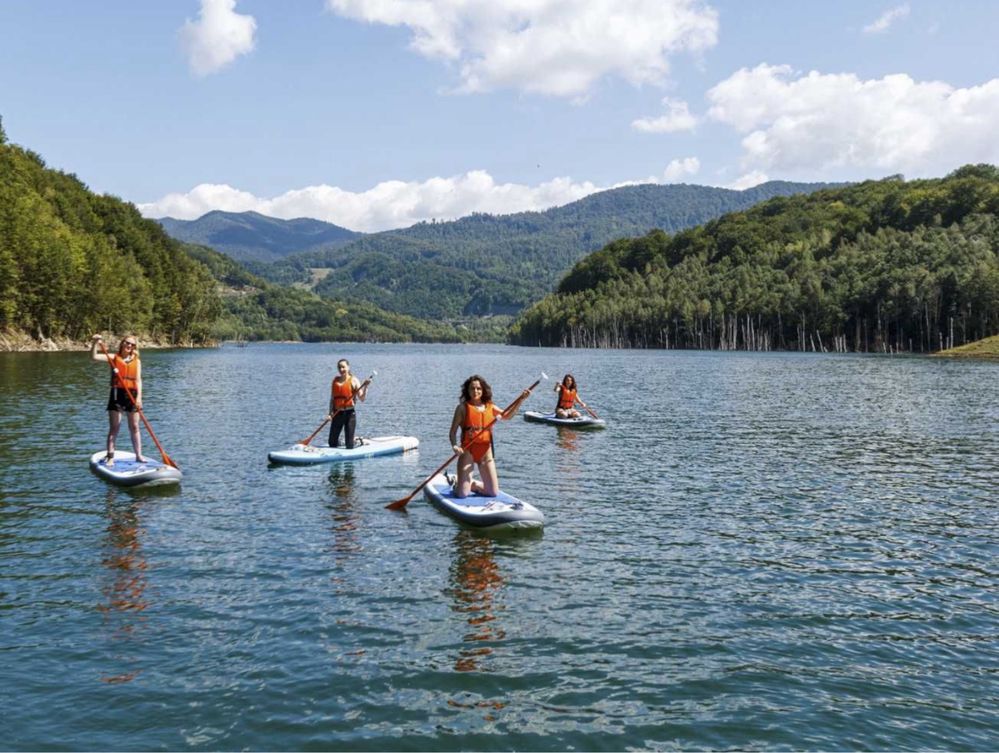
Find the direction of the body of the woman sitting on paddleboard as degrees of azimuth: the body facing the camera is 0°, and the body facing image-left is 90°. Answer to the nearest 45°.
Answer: approximately 0°

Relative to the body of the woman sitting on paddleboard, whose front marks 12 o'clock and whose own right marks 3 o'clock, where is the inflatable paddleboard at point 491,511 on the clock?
The inflatable paddleboard is roughly at 12 o'clock from the woman sitting on paddleboard.

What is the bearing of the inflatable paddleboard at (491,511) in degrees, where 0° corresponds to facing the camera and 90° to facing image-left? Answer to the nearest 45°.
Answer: approximately 315°

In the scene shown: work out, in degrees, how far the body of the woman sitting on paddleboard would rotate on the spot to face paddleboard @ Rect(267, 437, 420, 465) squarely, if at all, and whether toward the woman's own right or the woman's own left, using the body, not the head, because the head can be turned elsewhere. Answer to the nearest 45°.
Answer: approximately 45° to the woman's own right

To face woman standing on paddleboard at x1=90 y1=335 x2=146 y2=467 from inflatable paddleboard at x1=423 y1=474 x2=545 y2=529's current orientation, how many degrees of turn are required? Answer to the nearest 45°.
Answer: approximately 180°

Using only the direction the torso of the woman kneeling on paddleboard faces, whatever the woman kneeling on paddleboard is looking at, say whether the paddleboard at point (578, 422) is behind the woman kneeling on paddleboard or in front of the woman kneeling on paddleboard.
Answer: behind

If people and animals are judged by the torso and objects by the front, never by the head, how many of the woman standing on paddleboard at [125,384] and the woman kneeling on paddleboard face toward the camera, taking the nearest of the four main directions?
2

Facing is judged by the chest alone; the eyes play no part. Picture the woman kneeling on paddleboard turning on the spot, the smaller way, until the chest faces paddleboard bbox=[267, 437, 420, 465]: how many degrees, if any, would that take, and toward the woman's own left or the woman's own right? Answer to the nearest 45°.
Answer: approximately 135° to the woman's own right
